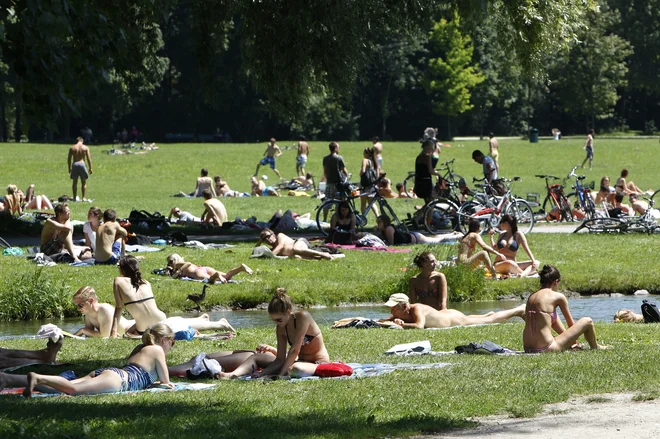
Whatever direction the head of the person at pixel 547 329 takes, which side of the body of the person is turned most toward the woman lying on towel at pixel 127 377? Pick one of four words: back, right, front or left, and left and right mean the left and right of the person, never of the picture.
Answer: back

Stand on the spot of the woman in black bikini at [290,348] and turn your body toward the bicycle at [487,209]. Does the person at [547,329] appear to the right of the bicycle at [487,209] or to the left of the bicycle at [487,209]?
right

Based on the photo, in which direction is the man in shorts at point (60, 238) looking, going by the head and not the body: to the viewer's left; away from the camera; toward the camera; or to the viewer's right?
to the viewer's right

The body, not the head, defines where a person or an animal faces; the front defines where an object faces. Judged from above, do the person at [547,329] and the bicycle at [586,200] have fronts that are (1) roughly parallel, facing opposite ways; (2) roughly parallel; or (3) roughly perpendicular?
roughly perpendicular

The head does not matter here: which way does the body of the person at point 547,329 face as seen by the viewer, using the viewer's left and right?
facing away from the viewer and to the right of the viewer
